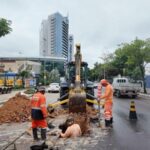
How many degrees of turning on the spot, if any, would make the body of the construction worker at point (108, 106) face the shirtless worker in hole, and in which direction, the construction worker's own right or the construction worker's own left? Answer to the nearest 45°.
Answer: approximately 45° to the construction worker's own left

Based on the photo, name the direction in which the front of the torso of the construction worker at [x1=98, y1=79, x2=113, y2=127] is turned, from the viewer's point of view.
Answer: to the viewer's left

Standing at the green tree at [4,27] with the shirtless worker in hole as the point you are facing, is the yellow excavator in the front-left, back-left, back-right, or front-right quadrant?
front-left

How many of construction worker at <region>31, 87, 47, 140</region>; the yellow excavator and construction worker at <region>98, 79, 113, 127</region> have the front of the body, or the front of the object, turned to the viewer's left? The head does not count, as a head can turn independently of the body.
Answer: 1

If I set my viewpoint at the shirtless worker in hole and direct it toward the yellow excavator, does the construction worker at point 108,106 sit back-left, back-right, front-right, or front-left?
front-right
